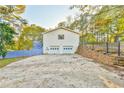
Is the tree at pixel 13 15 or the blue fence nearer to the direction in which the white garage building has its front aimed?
the tree

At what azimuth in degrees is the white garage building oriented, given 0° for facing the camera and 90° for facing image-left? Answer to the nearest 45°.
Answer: approximately 0°

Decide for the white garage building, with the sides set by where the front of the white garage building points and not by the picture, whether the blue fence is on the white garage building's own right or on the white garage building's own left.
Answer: on the white garage building's own right

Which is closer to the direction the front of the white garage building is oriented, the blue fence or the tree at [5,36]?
the tree
